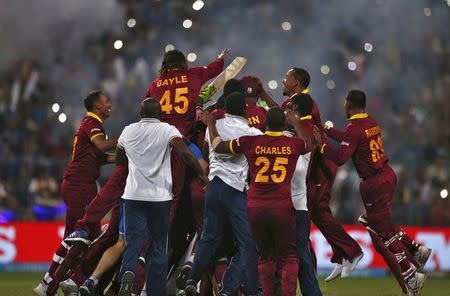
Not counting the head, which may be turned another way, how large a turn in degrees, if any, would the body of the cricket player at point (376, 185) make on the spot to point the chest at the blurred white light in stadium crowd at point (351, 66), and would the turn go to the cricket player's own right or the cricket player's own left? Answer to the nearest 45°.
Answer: approximately 45° to the cricket player's own right

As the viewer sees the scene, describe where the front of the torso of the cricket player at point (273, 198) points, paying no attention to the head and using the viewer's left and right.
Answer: facing away from the viewer

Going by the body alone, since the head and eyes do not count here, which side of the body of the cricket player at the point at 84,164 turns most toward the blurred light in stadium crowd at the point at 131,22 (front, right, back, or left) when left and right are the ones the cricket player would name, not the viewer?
left

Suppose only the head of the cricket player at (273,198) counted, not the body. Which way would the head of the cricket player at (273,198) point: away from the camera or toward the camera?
away from the camera

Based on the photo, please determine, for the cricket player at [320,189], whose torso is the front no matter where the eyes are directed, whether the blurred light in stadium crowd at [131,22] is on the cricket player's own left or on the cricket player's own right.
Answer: on the cricket player's own right

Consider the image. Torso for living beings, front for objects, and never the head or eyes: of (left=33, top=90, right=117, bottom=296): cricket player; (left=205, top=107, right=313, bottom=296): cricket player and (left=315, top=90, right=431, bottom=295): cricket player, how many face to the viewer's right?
1

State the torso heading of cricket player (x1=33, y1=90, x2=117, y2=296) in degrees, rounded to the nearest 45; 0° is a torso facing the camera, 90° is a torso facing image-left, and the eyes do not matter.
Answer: approximately 270°

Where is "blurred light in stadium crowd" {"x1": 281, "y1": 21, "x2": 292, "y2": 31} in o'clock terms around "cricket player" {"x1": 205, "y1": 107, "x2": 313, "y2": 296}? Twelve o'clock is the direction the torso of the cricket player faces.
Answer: The blurred light in stadium crowd is roughly at 12 o'clock from the cricket player.

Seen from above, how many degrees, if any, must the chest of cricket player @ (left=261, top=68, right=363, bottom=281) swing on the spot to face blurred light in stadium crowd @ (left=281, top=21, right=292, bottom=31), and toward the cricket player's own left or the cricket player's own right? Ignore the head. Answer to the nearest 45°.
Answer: approximately 90° to the cricket player's own right

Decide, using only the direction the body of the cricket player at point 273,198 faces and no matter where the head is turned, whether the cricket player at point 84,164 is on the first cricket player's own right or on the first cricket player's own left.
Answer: on the first cricket player's own left

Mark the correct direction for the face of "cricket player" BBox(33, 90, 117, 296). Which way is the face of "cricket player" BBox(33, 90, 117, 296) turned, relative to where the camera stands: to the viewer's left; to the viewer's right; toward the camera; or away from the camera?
to the viewer's right

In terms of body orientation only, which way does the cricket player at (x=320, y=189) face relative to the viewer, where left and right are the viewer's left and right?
facing to the left of the viewer

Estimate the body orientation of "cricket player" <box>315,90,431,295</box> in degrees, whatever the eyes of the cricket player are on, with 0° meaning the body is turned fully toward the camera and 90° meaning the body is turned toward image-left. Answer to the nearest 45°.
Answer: approximately 135°
